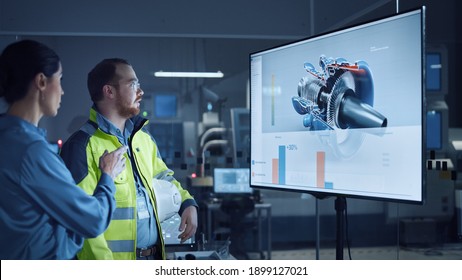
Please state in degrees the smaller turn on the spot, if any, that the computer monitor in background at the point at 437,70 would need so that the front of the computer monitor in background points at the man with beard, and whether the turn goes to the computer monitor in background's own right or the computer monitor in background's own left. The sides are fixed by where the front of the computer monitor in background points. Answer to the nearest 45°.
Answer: approximately 45° to the computer monitor in background's own right

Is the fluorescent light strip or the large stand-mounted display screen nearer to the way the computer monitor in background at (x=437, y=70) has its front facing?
the large stand-mounted display screen

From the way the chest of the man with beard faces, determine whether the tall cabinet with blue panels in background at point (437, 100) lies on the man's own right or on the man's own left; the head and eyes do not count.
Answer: on the man's own left

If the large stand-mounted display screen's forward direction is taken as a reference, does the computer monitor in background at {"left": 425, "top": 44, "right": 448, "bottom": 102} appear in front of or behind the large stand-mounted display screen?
behind

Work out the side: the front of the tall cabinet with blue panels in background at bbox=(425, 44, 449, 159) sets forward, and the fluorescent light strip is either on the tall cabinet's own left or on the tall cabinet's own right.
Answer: on the tall cabinet's own right

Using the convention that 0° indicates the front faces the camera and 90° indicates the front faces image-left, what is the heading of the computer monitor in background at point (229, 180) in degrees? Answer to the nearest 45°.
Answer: approximately 0°

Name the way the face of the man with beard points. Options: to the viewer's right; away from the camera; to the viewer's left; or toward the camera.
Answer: to the viewer's right
